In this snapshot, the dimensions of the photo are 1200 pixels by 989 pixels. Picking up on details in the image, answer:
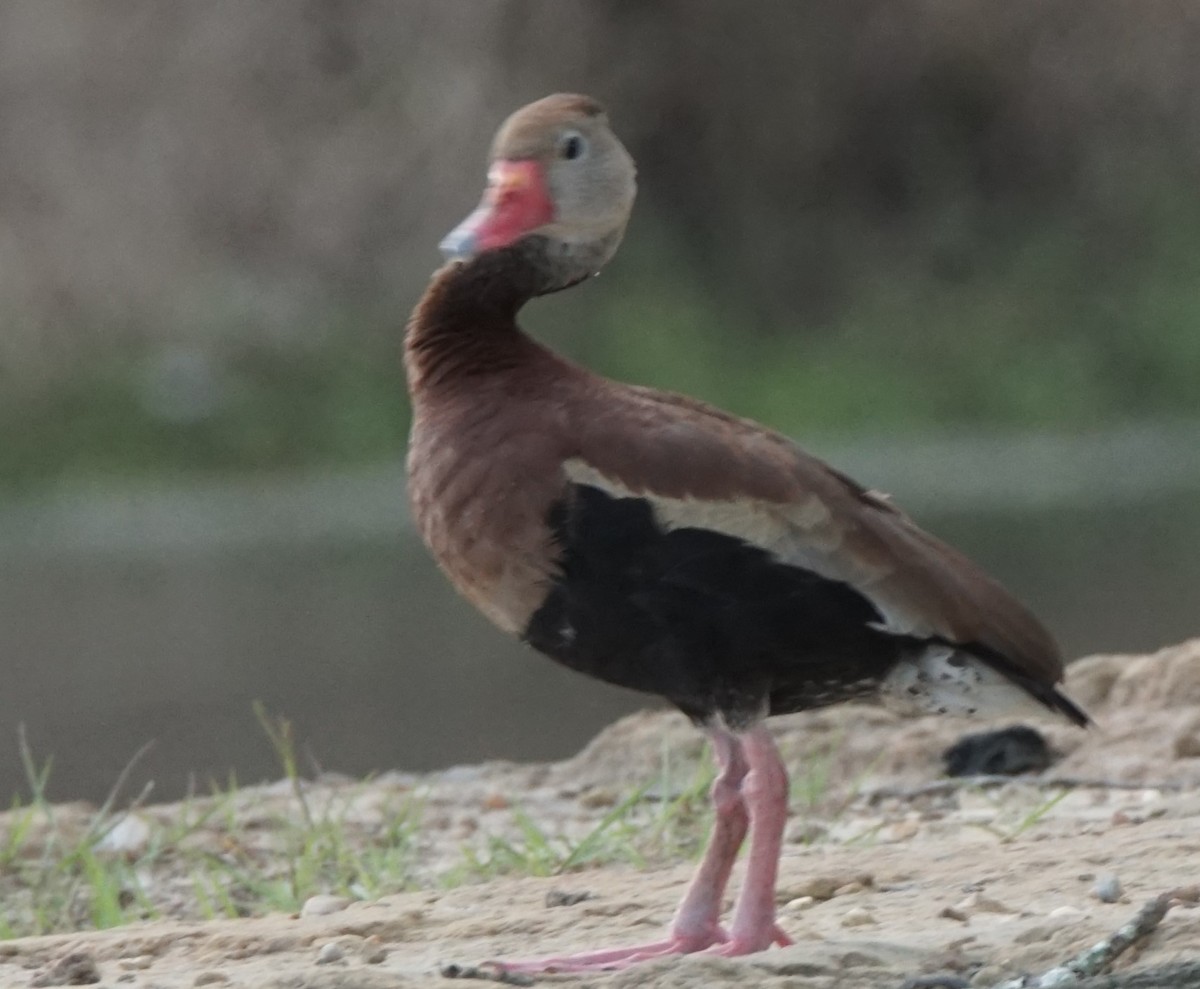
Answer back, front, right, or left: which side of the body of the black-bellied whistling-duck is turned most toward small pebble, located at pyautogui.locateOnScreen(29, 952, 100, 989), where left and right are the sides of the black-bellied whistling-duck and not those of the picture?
front

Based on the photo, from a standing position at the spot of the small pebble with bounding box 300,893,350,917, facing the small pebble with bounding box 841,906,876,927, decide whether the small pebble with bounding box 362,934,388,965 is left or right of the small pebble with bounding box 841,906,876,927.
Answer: right

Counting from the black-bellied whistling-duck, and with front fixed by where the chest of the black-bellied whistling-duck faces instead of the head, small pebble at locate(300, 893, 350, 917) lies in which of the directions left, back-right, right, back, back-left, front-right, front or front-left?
front-right

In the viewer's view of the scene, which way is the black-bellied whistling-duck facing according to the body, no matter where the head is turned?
to the viewer's left
